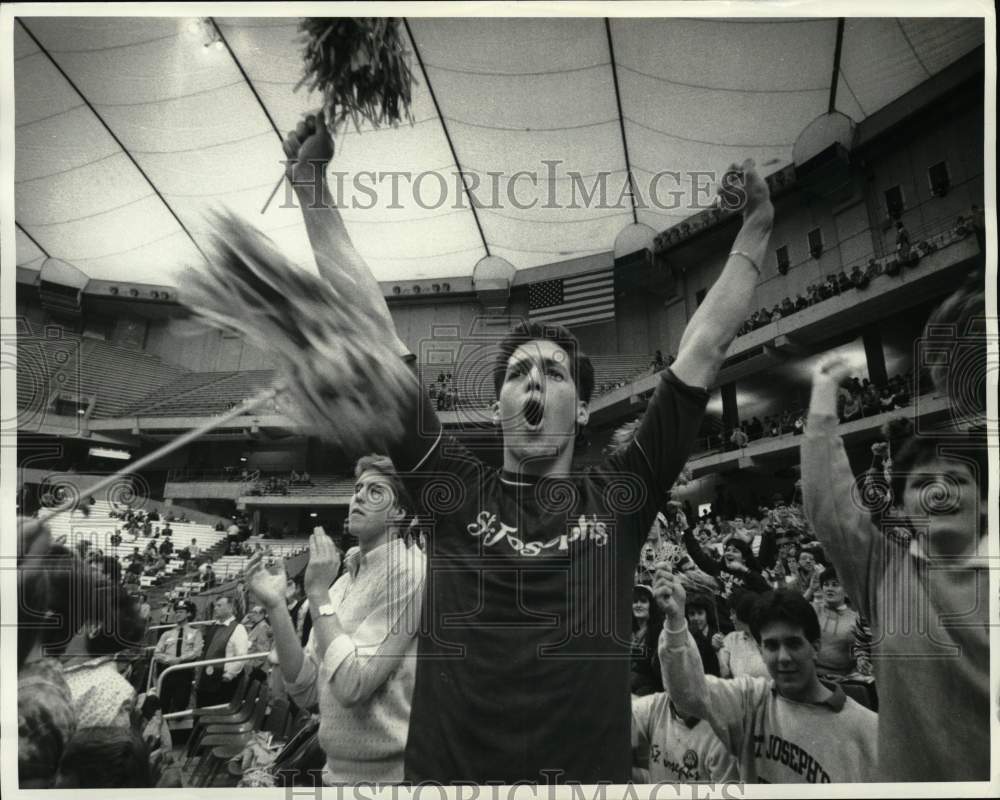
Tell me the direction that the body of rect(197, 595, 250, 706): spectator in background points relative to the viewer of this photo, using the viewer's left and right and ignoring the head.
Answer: facing the viewer and to the left of the viewer

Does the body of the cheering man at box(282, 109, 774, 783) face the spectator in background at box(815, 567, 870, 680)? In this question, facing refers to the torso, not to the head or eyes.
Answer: no

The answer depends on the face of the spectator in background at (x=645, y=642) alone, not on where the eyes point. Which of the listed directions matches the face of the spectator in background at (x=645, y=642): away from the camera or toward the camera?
toward the camera

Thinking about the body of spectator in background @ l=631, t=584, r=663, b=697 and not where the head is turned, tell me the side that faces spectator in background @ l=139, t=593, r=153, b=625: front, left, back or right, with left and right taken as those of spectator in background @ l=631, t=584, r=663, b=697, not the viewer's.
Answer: right

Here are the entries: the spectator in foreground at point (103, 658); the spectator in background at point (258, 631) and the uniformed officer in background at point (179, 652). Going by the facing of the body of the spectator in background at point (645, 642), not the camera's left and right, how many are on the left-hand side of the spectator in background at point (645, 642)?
0

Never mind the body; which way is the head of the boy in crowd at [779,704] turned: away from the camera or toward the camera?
toward the camera

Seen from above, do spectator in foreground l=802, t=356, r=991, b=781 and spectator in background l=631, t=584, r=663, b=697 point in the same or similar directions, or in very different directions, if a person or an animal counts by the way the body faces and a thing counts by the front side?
same or similar directions

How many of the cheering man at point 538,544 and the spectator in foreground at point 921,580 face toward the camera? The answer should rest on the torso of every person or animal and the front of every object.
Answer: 2

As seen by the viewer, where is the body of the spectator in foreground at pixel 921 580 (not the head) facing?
toward the camera

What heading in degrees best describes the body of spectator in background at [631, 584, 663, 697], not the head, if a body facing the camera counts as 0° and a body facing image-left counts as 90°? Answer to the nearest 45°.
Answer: approximately 0°

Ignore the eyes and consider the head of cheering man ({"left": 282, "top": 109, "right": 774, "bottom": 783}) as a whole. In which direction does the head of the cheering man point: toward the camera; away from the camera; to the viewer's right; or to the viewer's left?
toward the camera

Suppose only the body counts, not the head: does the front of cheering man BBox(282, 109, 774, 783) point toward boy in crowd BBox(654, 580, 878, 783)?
no

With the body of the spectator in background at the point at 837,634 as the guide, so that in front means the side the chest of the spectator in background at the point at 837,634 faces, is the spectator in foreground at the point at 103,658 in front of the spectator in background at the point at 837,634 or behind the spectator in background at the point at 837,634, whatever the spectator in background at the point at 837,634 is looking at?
in front

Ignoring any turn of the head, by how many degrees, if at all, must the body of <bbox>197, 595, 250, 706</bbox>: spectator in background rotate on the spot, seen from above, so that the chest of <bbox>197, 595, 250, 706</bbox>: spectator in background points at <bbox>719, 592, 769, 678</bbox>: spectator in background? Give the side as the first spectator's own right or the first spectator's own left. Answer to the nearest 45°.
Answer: approximately 90° to the first spectator's own left

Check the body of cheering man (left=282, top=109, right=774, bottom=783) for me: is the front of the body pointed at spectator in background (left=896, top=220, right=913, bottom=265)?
no
